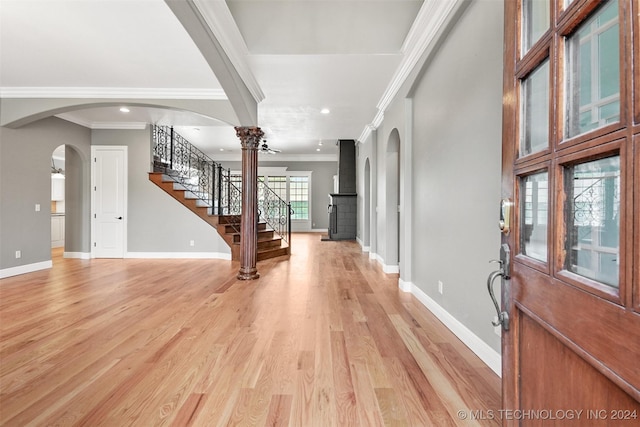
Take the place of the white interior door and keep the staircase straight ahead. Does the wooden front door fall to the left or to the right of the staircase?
right

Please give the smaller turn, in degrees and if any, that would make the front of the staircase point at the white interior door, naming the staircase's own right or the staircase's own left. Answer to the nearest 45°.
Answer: approximately 135° to the staircase's own right

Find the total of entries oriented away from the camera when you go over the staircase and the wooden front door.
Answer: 0

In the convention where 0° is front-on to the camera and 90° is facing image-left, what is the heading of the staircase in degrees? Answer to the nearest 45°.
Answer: approximately 315°

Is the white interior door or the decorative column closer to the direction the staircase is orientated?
the decorative column

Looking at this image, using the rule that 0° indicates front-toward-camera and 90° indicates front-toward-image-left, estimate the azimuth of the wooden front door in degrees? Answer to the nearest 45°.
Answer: approximately 45°

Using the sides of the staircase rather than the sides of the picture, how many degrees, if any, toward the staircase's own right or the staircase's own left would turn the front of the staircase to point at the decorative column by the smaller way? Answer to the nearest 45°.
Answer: approximately 45° to the staircase's own right

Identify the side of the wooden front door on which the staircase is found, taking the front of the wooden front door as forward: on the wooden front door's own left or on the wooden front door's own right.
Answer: on the wooden front door's own right

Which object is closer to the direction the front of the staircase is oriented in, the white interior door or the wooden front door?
the wooden front door
